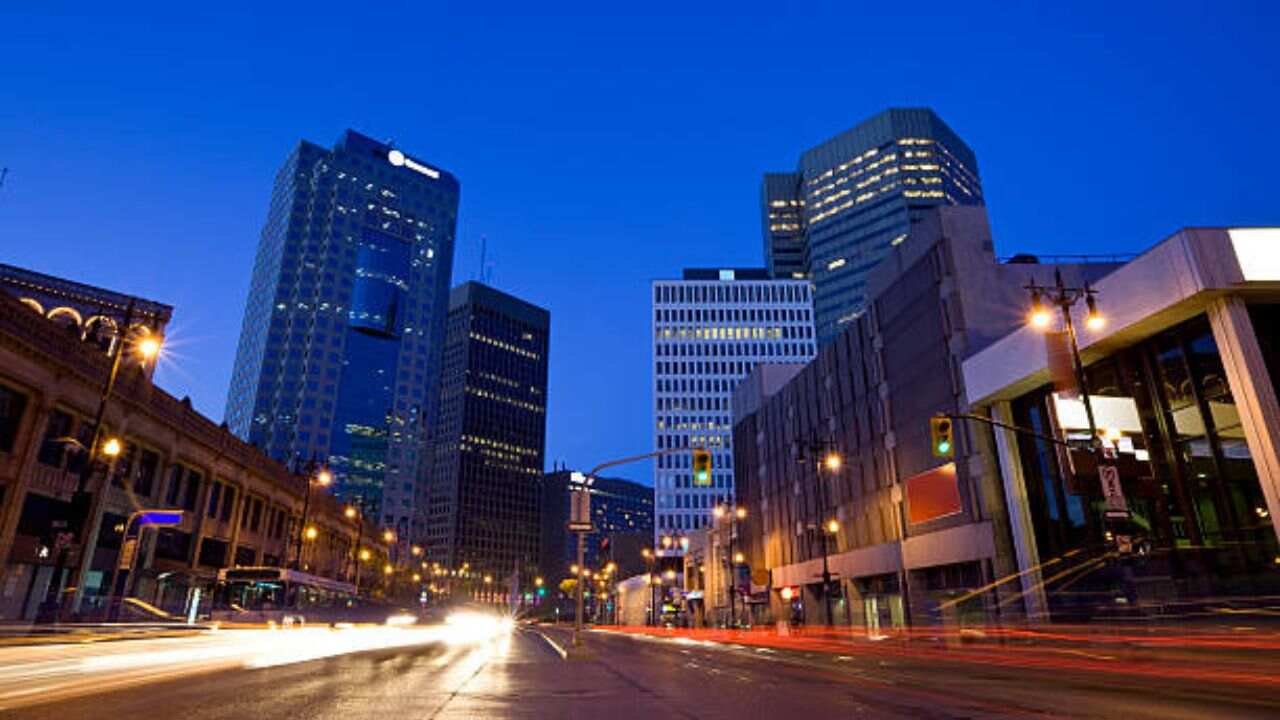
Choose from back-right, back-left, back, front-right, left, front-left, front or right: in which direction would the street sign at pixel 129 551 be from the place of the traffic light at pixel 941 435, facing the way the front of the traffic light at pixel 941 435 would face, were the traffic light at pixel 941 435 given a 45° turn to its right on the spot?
front-right

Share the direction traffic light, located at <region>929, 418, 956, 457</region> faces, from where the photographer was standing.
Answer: facing the viewer

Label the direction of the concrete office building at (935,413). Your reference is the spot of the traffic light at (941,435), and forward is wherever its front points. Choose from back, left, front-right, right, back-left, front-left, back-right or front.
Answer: back

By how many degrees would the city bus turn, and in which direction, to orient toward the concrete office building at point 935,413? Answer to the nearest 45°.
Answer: approximately 90° to its left

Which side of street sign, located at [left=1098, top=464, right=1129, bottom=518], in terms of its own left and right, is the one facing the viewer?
front

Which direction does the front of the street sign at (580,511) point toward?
toward the camera

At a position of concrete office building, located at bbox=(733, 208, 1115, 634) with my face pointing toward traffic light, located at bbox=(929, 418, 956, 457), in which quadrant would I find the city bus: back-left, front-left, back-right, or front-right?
front-right

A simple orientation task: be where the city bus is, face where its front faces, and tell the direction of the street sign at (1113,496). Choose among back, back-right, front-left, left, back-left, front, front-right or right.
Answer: left

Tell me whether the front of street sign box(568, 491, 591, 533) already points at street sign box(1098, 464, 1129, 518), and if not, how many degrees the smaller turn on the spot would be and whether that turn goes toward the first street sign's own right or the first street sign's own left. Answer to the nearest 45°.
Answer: approximately 45° to the first street sign's own left

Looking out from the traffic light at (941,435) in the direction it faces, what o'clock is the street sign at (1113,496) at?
The street sign is roughly at 8 o'clock from the traffic light.
